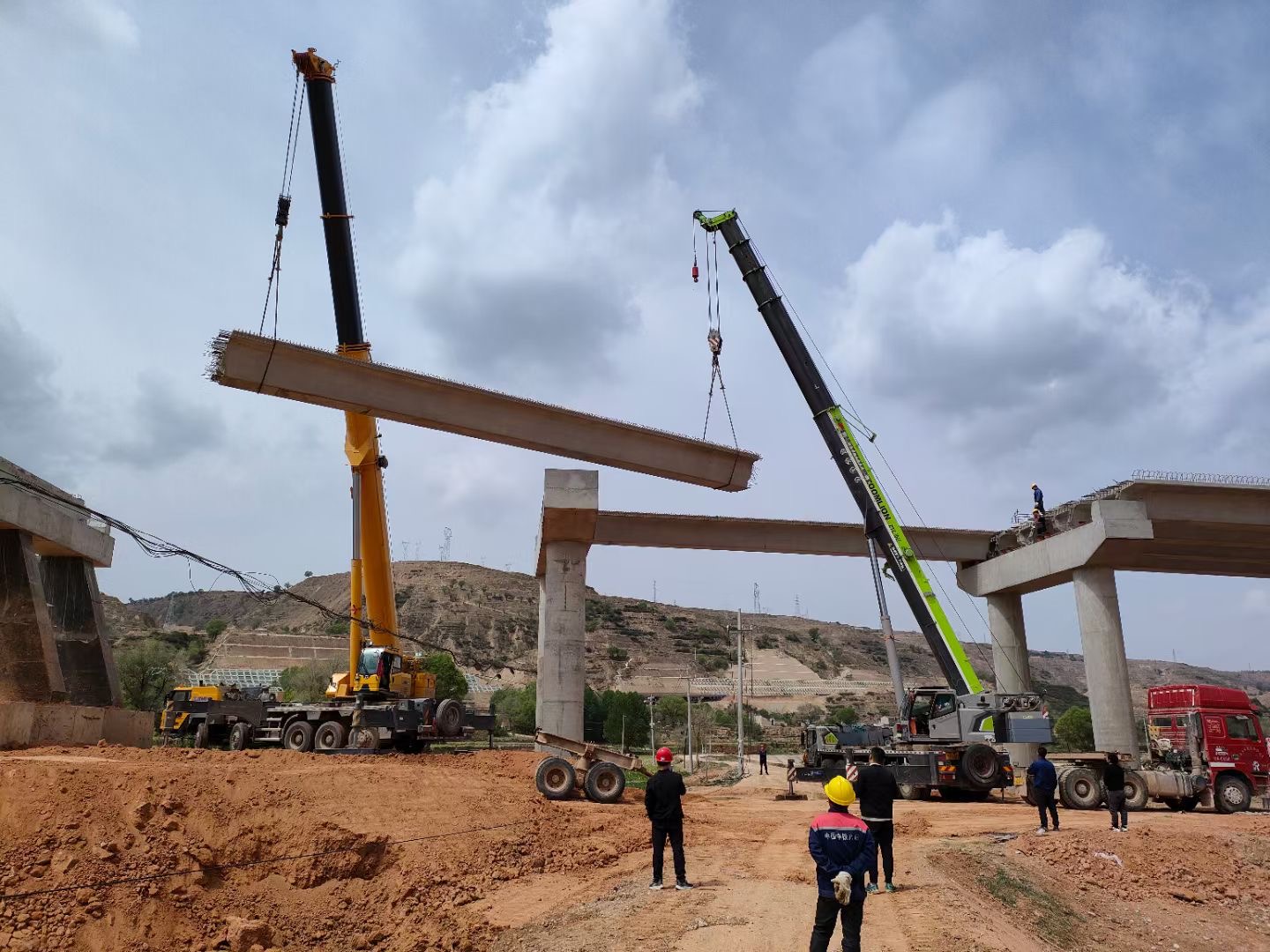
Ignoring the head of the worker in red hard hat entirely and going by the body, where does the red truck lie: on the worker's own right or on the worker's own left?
on the worker's own right

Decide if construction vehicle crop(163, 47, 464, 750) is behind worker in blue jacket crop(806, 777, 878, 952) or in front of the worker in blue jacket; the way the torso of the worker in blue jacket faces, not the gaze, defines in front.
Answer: in front

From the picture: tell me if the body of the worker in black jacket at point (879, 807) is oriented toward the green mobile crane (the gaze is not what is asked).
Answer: yes

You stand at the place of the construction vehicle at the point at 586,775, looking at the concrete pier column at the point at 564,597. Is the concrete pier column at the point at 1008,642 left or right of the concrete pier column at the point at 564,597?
right

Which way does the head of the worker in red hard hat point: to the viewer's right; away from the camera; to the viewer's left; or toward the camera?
away from the camera

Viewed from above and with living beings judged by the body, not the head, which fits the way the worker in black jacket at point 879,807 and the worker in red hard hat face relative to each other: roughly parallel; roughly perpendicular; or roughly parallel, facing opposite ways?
roughly parallel

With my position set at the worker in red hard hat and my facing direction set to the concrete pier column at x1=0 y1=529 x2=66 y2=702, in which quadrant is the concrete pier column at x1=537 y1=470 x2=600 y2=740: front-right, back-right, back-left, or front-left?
front-right

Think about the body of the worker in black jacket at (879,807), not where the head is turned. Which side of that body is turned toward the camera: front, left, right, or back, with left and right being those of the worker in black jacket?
back

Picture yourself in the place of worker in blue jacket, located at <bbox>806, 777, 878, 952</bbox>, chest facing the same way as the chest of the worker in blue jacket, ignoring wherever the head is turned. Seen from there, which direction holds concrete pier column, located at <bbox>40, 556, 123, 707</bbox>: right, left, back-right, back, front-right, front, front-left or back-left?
front-left

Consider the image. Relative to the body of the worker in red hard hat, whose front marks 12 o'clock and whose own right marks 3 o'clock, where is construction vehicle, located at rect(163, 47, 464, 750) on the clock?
The construction vehicle is roughly at 11 o'clock from the worker in red hard hat.

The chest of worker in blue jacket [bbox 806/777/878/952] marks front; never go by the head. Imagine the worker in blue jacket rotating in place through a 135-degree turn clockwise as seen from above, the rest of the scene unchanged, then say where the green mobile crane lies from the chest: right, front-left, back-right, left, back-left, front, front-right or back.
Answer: back-left

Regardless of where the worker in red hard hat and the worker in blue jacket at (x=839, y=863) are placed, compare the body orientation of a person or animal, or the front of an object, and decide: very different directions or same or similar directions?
same or similar directions

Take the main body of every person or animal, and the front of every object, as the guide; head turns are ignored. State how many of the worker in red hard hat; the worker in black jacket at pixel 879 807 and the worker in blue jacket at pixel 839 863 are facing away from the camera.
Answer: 3

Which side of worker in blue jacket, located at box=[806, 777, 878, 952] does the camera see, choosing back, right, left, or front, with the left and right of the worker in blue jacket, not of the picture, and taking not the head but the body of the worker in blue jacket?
back

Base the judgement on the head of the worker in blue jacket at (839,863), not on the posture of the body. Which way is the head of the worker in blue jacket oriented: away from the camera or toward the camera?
away from the camera

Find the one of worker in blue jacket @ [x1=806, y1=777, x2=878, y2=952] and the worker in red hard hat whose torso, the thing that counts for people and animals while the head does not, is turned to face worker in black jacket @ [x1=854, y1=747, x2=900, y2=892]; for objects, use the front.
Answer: the worker in blue jacket

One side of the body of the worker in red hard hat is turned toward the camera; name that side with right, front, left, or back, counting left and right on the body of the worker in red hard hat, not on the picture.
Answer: back
